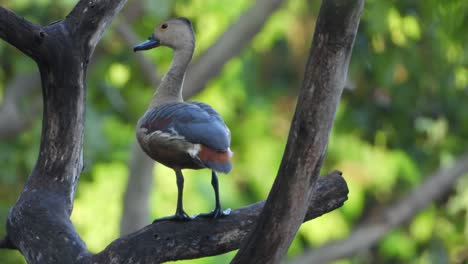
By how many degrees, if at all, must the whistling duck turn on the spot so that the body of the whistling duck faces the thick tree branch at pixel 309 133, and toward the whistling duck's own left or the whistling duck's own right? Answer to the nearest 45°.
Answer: approximately 180°

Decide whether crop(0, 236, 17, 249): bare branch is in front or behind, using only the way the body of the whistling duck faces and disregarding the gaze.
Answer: in front

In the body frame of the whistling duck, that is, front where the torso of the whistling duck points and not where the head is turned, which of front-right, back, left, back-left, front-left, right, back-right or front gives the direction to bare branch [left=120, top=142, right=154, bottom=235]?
front-right

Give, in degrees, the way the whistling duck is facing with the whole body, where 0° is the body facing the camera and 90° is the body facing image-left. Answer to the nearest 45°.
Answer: approximately 135°

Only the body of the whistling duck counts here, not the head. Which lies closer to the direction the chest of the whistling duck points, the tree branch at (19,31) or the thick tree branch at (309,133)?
the tree branch

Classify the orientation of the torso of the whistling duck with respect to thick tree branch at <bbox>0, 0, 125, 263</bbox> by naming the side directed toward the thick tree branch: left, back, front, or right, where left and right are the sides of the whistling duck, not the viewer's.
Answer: front

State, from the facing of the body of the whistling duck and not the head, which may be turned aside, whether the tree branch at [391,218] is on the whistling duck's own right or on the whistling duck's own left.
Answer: on the whistling duck's own right
